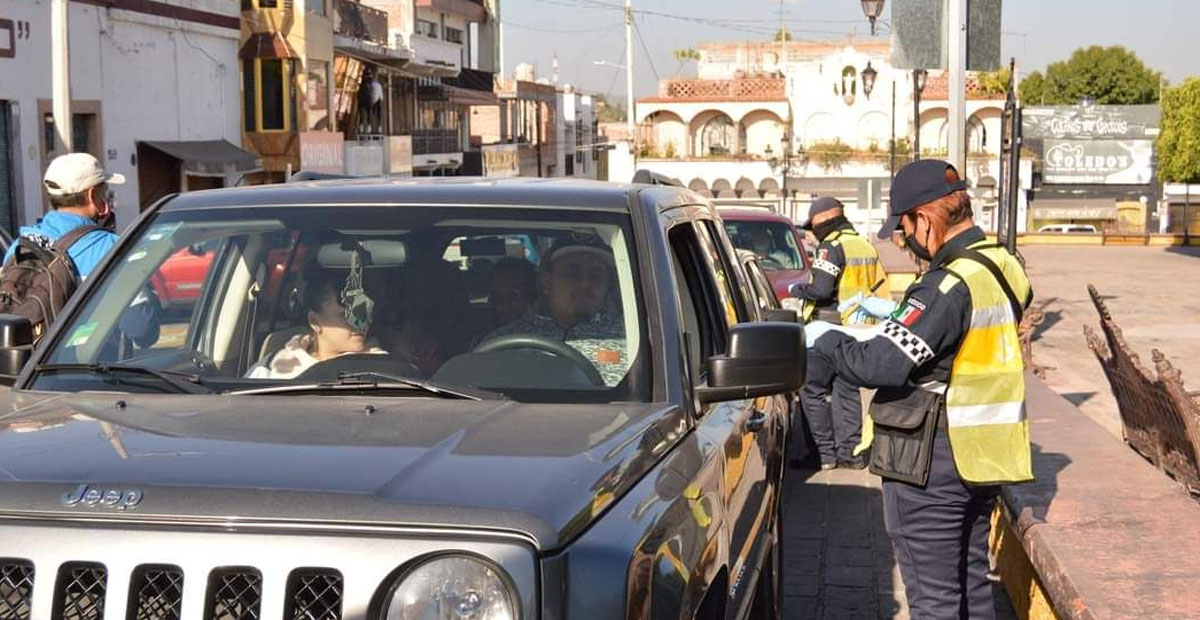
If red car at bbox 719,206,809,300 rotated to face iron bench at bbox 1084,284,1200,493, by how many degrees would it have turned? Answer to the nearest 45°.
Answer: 0° — it already faces it

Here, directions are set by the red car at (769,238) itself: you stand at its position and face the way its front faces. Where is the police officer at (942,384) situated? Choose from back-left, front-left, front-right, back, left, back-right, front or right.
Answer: front

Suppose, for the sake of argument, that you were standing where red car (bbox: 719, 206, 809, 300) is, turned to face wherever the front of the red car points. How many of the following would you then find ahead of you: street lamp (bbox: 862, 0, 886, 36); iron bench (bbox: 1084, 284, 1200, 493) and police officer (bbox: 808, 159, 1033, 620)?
2

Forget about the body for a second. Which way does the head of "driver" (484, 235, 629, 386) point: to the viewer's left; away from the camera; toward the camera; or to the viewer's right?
toward the camera

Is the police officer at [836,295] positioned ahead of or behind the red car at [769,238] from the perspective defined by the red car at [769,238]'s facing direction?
ahead

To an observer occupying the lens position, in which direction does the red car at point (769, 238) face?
facing the viewer

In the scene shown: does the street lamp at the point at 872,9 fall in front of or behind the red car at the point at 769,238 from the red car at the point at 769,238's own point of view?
behind

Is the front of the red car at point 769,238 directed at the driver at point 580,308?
yes

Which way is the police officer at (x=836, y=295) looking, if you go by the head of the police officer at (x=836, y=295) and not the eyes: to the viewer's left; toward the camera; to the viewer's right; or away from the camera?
to the viewer's left
